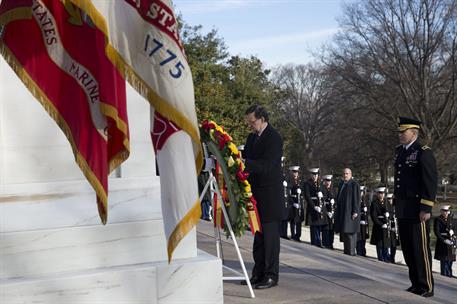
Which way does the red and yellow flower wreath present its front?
to the viewer's right

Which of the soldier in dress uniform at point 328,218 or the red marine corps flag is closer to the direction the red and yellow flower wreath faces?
the soldier in dress uniform

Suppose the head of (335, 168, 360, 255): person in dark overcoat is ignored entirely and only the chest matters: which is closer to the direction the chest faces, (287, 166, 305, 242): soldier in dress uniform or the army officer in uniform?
the army officer in uniform

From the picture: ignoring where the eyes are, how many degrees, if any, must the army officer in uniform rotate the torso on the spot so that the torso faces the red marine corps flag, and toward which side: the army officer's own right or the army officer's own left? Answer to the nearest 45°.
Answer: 0° — they already face it

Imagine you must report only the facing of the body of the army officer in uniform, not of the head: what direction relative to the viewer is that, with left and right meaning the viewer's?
facing the viewer and to the left of the viewer
